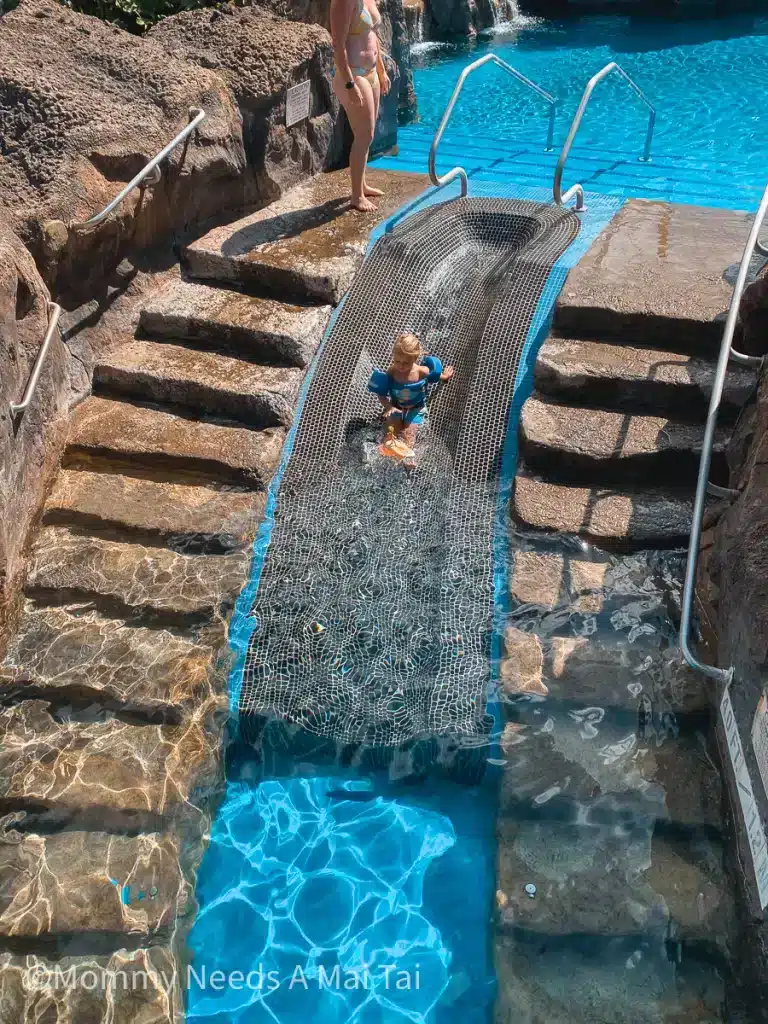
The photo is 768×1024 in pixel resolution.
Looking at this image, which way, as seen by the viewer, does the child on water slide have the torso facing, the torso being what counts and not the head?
toward the camera

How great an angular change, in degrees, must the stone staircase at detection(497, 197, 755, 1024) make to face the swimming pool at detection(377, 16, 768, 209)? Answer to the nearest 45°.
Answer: approximately 180°

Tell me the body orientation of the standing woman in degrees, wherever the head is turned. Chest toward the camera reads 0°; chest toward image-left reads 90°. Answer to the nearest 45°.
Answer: approximately 315°

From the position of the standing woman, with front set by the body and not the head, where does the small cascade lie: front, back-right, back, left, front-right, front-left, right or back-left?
back-left

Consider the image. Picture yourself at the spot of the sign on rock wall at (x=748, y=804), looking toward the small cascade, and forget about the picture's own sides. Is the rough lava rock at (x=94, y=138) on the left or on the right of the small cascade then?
left

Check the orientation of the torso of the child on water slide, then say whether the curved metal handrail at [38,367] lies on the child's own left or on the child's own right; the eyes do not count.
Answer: on the child's own right

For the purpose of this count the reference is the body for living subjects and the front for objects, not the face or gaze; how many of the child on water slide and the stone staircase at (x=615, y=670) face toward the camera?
2

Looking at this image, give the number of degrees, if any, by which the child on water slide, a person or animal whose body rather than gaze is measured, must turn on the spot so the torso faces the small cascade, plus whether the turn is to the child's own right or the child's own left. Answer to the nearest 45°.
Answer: approximately 180°

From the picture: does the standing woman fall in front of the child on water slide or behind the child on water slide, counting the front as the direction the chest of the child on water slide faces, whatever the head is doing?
behind

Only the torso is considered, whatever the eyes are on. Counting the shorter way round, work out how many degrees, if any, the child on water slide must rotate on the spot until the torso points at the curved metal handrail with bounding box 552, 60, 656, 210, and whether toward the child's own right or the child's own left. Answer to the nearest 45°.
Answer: approximately 135° to the child's own left

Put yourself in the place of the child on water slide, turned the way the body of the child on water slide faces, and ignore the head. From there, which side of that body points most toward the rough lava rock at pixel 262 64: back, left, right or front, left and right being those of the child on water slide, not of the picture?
back
